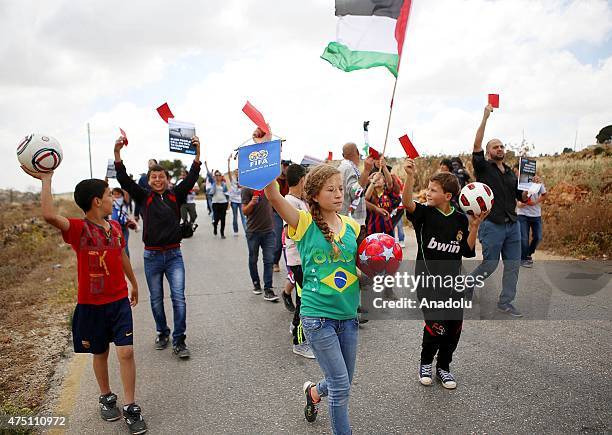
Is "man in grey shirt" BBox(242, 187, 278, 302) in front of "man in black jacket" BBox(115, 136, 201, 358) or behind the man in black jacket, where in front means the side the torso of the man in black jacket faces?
behind

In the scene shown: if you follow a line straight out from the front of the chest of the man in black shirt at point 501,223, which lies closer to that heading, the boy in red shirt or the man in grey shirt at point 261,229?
the boy in red shirt

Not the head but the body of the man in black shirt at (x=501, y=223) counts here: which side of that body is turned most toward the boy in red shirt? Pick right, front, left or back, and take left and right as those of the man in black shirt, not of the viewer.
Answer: right

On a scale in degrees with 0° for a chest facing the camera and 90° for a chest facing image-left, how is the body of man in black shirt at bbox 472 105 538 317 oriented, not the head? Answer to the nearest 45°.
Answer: approximately 315°

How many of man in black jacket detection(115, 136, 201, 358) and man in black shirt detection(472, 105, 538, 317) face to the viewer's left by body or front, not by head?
0

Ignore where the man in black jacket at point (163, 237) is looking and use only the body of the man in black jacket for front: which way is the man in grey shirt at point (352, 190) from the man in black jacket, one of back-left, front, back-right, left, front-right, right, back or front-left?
left

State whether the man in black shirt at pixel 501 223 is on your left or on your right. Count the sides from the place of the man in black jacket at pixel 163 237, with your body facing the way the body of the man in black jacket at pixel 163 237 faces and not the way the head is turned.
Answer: on your left

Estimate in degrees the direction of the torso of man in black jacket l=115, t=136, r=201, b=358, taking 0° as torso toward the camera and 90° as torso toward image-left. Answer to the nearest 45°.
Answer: approximately 0°

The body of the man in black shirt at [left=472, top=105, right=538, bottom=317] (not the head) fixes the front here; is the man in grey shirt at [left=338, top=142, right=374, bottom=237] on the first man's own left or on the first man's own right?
on the first man's own right

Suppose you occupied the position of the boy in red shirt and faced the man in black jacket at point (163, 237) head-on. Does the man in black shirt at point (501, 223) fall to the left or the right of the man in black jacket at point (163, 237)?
right
